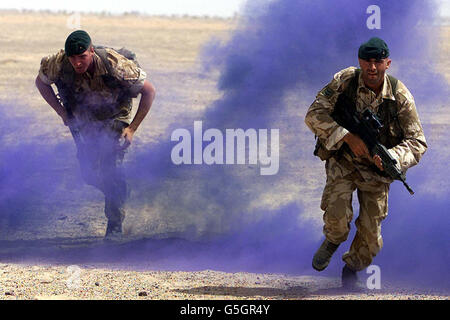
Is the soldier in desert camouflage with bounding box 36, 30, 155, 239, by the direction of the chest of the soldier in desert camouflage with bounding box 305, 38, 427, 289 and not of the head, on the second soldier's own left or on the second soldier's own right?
on the second soldier's own right

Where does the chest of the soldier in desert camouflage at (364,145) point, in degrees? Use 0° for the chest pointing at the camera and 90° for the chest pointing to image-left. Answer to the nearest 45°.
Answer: approximately 0°
